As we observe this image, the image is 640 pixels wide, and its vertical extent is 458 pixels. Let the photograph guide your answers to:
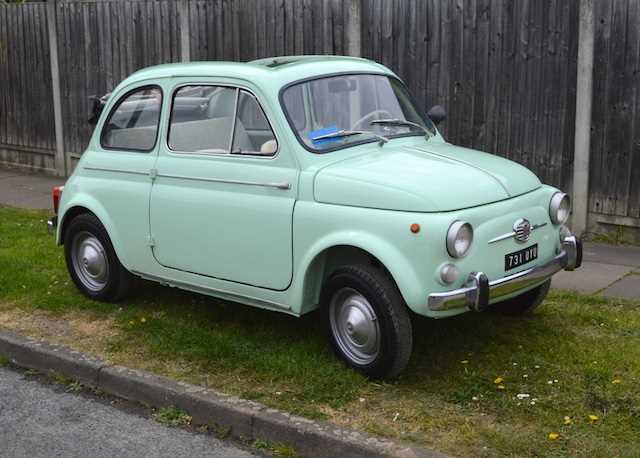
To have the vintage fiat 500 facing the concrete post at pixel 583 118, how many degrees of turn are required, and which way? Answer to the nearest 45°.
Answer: approximately 90° to its left

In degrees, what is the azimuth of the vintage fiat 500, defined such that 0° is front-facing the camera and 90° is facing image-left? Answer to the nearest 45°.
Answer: approximately 315°

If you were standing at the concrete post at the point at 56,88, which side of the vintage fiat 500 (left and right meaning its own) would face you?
back
